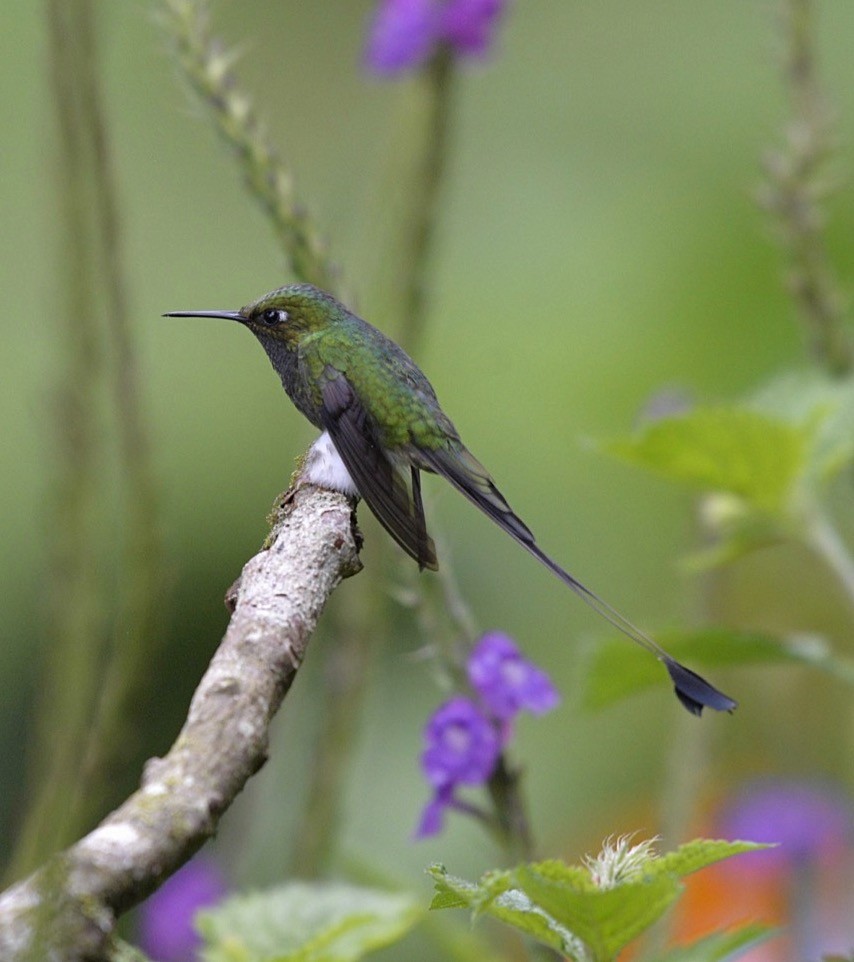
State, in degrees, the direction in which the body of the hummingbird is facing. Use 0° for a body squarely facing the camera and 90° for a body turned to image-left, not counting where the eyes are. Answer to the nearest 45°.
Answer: approximately 90°

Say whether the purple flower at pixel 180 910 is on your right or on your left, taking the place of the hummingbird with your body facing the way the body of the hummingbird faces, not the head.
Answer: on your right

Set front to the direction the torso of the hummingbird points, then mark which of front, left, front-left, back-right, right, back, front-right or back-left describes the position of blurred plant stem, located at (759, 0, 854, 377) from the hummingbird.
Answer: back
